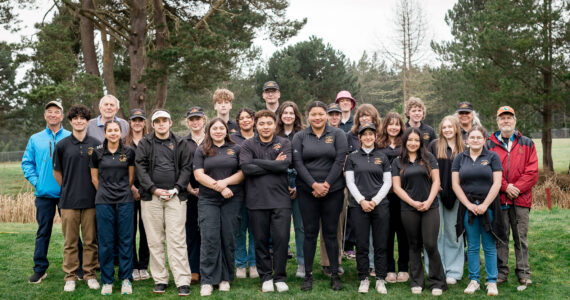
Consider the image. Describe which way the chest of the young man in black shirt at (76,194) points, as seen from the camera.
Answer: toward the camera

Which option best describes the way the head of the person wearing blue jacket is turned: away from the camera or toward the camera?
toward the camera

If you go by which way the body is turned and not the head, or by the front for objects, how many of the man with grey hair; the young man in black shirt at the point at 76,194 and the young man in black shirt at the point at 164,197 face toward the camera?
3

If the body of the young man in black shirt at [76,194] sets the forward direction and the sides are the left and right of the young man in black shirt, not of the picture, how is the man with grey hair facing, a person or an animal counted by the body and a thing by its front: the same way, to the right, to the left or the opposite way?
the same way

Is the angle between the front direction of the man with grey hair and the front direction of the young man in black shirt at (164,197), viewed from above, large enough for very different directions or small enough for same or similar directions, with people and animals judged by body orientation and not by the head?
same or similar directions

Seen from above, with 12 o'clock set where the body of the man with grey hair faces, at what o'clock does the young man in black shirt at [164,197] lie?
The young man in black shirt is roughly at 11 o'clock from the man with grey hair.

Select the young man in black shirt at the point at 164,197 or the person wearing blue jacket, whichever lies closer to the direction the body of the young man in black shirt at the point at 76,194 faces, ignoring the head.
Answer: the young man in black shirt

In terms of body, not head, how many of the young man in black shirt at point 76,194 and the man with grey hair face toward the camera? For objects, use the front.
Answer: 2

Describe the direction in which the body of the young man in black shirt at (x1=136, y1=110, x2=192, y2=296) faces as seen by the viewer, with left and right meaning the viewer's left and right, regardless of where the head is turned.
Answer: facing the viewer

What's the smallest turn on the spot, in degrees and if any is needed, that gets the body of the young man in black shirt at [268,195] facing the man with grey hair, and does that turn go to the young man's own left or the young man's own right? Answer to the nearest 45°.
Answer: approximately 90° to the young man's own right

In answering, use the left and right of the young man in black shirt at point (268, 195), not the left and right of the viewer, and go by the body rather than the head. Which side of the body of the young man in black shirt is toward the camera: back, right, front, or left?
front
